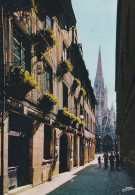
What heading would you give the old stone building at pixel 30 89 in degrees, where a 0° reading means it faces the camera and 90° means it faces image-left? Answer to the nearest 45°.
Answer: approximately 315°
